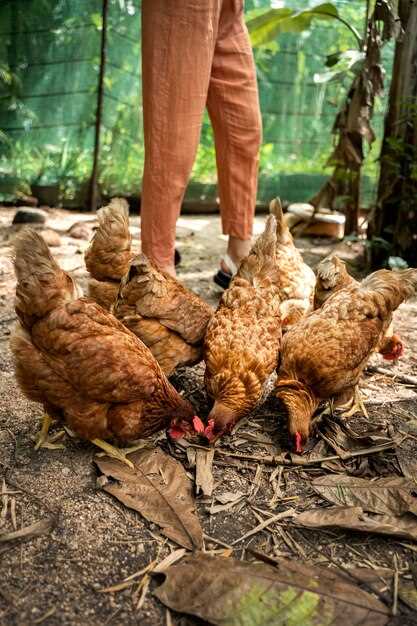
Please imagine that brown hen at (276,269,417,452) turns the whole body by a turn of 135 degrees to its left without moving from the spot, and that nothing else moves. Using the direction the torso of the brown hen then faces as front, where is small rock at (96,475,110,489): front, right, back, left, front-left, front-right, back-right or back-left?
back-right

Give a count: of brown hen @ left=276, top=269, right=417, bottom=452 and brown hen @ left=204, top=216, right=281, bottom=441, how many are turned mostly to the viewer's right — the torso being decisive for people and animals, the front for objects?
0

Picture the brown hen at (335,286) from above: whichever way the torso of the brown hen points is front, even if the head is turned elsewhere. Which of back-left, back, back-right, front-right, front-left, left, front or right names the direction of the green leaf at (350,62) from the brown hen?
back-left

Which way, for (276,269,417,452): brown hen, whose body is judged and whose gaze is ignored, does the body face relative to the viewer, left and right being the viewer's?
facing the viewer and to the left of the viewer

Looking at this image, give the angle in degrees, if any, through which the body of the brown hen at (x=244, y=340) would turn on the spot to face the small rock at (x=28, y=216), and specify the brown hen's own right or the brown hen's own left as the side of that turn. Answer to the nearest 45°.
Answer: approximately 135° to the brown hen's own right

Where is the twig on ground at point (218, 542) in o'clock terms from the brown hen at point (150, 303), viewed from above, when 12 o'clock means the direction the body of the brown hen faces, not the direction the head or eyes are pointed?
The twig on ground is roughly at 1 o'clock from the brown hen.

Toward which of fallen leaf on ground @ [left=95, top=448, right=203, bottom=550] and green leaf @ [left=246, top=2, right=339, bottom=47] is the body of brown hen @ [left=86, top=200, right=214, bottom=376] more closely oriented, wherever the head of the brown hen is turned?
the fallen leaf on ground

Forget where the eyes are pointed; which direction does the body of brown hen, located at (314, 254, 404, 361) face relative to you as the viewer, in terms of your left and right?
facing the viewer and to the right of the viewer

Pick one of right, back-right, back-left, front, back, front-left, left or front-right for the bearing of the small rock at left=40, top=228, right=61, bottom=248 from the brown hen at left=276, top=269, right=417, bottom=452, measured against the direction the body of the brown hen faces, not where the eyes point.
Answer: right

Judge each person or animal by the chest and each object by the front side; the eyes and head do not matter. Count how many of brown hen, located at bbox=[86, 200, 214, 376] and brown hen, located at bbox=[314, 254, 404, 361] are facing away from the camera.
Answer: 0

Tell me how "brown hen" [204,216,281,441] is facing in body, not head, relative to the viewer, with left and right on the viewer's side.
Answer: facing the viewer

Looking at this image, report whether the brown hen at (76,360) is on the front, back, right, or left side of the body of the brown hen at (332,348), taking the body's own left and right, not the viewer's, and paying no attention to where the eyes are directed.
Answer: front

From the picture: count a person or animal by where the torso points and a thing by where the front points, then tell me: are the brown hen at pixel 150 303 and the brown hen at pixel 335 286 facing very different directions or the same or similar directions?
same or similar directions

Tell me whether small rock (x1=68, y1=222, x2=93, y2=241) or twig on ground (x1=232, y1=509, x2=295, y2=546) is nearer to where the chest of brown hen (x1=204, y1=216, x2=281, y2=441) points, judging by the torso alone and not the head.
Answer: the twig on ground

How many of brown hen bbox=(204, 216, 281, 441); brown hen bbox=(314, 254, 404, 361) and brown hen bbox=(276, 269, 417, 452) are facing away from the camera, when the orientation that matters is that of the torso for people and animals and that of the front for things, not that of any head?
0
